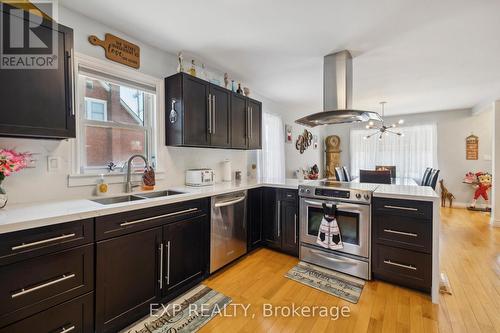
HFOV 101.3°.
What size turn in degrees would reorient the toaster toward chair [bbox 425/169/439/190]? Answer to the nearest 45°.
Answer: approximately 45° to its left

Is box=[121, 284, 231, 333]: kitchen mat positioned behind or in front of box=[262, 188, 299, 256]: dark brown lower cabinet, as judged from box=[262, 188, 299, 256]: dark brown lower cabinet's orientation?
in front

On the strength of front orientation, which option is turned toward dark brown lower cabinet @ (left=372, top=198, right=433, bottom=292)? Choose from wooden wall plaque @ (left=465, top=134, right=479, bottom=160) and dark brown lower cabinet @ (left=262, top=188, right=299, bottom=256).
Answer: the wooden wall plaque

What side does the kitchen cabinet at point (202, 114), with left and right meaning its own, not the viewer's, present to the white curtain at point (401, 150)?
left

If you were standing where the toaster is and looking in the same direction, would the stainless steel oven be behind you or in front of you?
in front

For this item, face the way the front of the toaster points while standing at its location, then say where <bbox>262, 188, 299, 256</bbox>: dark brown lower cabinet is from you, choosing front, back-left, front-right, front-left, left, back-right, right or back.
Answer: front-left

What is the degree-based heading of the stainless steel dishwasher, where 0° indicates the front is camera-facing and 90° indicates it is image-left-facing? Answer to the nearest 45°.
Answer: approximately 315°

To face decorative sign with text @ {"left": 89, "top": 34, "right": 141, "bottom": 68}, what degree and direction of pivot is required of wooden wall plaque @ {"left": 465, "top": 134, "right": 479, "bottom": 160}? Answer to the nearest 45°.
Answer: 0° — it already faces it

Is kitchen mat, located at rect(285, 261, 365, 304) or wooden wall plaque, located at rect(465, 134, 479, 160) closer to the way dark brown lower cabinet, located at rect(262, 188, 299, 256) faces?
the kitchen mat
